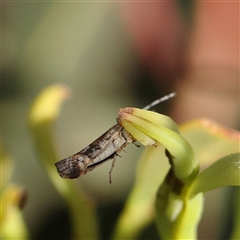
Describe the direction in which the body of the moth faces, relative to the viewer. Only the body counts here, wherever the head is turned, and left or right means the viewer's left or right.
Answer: facing to the right of the viewer
